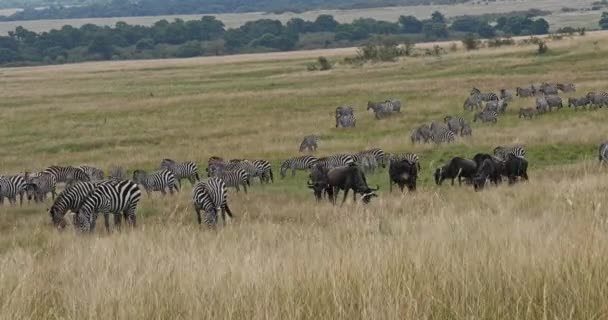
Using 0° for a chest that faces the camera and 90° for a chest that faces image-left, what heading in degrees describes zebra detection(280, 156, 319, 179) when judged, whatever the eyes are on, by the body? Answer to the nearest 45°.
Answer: approximately 90°

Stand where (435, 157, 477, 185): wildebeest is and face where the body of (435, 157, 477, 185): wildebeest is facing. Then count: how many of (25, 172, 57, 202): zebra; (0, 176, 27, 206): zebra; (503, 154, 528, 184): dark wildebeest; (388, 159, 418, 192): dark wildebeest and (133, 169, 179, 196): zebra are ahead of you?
4

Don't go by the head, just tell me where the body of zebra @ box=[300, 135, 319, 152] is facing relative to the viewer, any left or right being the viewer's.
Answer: facing to the left of the viewer

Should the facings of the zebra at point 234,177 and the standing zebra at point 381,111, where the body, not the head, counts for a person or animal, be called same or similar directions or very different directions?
same or similar directions

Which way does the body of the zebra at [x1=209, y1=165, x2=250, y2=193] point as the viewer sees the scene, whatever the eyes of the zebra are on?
to the viewer's left

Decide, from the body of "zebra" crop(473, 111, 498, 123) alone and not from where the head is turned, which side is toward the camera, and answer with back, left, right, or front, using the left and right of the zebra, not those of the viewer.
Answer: left

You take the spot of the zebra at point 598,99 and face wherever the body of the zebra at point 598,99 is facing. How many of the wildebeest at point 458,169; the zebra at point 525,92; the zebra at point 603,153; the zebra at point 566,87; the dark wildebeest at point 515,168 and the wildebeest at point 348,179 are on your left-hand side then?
4

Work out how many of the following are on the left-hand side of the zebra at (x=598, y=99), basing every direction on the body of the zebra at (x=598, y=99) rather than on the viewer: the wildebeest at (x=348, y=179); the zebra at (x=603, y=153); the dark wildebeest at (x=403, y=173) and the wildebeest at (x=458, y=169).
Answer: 4

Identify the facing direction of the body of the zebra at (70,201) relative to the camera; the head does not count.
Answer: to the viewer's left

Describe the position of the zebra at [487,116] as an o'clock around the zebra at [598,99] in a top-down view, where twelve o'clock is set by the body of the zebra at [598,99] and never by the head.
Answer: the zebra at [487,116] is roughly at 11 o'clock from the zebra at [598,99].

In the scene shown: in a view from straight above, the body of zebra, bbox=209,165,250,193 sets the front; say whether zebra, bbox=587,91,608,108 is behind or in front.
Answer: behind

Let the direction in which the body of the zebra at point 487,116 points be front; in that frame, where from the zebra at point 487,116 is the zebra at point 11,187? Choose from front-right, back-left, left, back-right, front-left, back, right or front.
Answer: front-left

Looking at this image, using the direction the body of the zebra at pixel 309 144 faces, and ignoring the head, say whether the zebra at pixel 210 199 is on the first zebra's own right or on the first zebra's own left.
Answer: on the first zebra's own left

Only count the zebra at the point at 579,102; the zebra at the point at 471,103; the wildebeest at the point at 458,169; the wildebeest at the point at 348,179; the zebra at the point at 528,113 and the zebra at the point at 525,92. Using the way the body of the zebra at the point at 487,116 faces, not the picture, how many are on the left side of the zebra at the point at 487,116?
2

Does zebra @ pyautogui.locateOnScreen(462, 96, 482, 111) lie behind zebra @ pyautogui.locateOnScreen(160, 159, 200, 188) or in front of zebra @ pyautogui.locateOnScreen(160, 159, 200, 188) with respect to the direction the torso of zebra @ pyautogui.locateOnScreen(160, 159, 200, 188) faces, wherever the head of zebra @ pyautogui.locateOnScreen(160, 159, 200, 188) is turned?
behind
